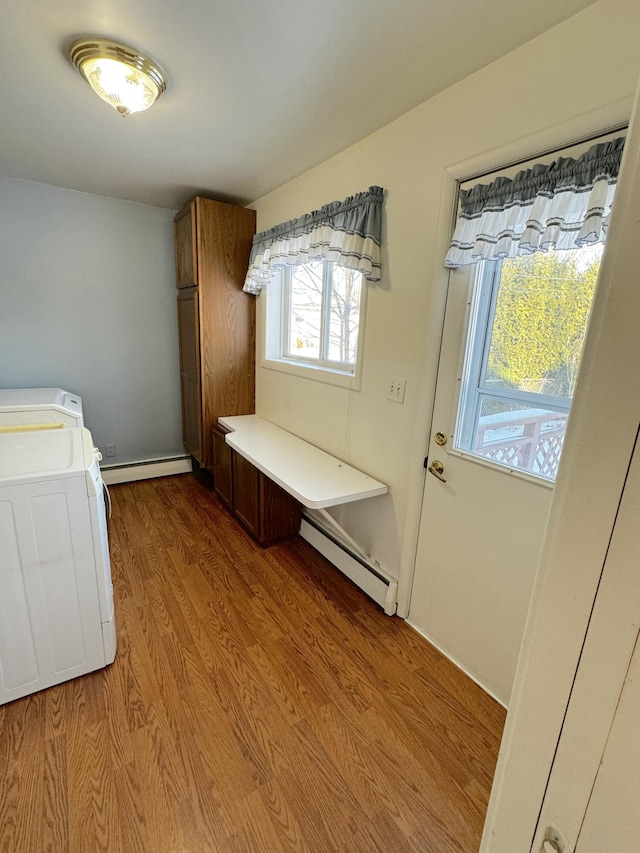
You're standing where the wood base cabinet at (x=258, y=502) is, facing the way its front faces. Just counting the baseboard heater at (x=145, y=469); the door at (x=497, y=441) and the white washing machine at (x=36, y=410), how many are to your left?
1

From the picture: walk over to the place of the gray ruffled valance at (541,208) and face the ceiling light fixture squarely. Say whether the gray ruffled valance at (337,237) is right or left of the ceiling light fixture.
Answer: right

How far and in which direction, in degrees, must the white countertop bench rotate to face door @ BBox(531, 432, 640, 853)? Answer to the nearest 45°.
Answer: approximately 45° to its left

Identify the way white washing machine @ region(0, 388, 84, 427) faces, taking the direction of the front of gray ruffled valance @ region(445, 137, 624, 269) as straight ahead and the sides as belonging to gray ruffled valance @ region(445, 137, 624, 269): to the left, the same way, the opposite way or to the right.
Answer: the opposite way

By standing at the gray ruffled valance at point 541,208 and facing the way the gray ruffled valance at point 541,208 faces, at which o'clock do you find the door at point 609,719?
The door is roughly at 10 o'clock from the gray ruffled valance.

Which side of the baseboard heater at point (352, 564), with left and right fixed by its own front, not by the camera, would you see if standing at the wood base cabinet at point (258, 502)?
right

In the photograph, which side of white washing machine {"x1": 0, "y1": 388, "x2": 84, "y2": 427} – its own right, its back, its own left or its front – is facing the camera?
right

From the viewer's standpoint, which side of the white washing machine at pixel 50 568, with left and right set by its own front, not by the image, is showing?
right

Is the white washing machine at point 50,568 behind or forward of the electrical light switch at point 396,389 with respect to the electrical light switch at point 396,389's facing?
forward

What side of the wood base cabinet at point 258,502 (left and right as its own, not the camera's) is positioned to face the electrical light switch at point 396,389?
left

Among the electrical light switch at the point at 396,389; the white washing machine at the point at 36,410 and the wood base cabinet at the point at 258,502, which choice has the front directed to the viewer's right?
the white washing machine

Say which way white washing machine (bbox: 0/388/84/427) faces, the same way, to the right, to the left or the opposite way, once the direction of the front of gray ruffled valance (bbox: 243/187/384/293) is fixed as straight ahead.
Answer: the opposite way
